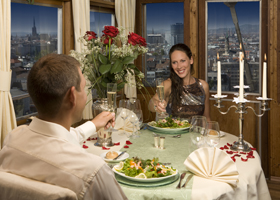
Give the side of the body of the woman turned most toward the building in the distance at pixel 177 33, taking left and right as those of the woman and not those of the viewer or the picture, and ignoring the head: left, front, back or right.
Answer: back

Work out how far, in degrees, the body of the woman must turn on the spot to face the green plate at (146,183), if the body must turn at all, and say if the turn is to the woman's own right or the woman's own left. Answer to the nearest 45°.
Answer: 0° — they already face it

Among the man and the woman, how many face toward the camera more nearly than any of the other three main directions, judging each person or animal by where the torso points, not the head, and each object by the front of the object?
1

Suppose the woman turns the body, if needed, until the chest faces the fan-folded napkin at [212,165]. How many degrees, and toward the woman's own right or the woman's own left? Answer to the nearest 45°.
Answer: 0° — they already face it

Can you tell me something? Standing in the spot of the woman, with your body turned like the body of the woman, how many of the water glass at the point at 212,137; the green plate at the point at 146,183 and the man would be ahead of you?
3

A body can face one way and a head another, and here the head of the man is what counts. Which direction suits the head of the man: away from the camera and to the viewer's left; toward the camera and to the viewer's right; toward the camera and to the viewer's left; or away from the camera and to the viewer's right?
away from the camera and to the viewer's right

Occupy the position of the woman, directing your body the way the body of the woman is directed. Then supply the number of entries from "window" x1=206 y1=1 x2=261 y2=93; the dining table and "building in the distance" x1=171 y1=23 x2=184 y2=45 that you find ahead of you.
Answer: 1

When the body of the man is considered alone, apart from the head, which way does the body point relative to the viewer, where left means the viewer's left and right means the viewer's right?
facing away from the viewer and to the right of the viewer

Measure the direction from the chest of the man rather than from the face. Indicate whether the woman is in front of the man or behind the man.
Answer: in front

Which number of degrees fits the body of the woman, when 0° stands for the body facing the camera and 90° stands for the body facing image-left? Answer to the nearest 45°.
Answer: approximately 0°
